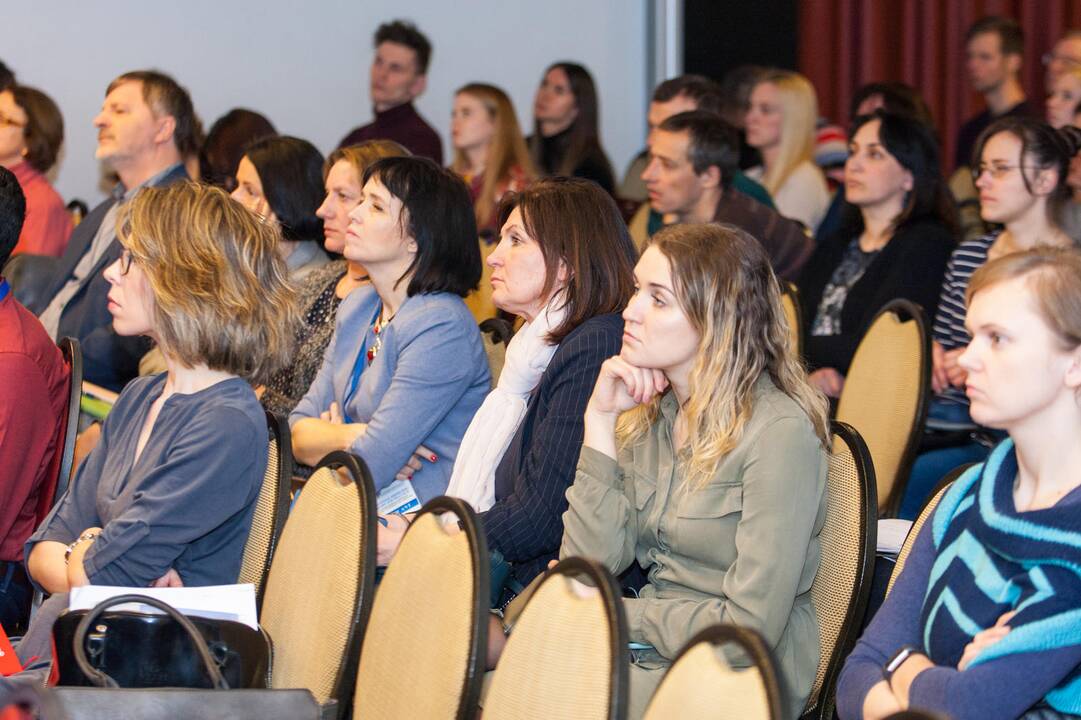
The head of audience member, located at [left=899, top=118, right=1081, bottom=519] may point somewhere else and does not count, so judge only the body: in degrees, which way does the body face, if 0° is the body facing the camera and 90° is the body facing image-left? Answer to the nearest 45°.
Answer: approximately 45°

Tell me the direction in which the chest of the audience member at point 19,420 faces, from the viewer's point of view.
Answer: to the viewer's left

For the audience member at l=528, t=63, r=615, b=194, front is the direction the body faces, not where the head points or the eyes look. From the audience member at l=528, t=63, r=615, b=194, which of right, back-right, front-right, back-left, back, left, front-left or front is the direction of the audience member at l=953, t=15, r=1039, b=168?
back-left

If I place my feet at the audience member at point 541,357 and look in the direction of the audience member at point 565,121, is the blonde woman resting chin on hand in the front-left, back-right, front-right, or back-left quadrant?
back-right

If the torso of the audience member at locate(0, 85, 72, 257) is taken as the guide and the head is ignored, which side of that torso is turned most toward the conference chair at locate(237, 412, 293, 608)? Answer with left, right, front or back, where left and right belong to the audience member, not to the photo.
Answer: left

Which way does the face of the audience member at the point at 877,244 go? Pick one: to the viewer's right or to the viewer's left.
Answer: to the viewer's left

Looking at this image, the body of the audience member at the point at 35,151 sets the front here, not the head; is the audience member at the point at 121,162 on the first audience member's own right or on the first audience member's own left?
on the first audience member's own left

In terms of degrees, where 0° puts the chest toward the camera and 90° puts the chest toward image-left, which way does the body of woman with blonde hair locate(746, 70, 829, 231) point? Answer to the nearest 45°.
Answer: approximately 90°

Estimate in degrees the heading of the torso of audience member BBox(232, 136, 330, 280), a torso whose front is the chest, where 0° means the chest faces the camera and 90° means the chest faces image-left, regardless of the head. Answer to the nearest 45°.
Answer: approximately 90°

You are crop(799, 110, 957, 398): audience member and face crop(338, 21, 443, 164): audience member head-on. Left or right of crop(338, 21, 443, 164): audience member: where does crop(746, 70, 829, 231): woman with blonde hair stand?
right

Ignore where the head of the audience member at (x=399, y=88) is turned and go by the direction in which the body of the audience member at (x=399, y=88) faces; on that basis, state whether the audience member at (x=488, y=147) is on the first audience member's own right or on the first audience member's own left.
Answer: on the first audience member's own left
